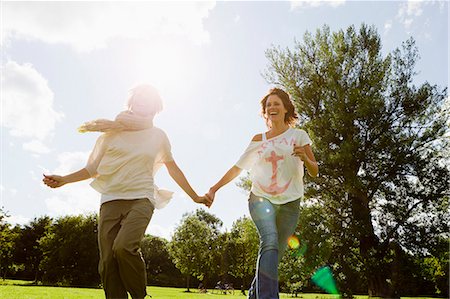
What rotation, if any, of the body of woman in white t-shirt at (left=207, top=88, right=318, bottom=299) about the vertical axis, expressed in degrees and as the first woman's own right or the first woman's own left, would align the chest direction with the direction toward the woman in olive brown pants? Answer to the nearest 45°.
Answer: approximately 90° to the first woman's own right

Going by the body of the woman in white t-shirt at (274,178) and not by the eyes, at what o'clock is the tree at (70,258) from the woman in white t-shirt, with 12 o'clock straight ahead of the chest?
The tree is roughly at 5 o'clock from the woman in white t-shirt.

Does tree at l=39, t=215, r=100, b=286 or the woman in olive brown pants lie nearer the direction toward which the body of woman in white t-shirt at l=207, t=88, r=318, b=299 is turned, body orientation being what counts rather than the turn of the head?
the woman in olive brown pants

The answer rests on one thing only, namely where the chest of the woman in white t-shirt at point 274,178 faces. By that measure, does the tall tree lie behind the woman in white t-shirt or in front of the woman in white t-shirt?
behind

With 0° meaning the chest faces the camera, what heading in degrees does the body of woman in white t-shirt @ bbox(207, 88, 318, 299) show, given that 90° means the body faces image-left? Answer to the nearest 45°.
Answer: approximately 0°

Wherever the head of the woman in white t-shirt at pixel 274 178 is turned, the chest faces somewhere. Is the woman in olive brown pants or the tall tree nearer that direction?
the woman in olive brown pants

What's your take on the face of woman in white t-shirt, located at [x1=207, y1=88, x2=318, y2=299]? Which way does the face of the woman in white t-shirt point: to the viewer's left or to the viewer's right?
to the viewer's left

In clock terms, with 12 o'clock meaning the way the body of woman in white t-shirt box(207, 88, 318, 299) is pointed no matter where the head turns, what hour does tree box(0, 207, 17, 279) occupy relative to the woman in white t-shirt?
The tree is roughly at 5 o'clock from the woman in white t-shirt.
